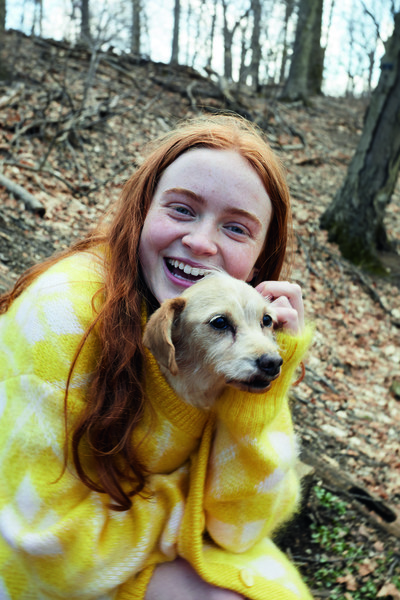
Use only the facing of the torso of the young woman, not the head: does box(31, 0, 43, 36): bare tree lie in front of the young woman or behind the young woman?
behind

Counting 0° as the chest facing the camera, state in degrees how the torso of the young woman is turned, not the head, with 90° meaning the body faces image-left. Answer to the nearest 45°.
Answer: approximately 315°
